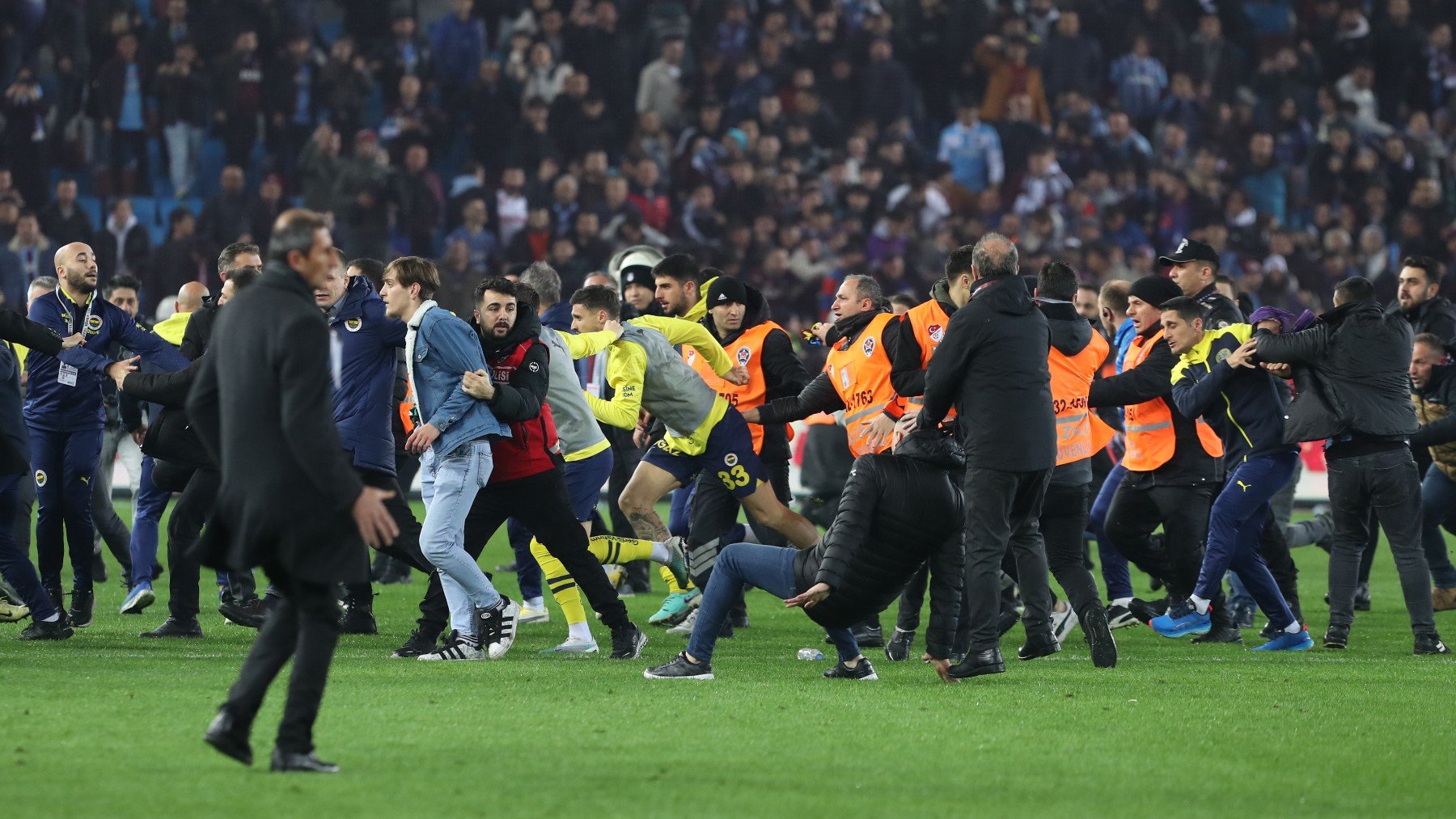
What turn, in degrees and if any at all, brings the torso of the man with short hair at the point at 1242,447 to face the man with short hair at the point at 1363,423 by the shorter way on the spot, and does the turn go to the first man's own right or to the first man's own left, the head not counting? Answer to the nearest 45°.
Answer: approximately 135° to the first man's own left

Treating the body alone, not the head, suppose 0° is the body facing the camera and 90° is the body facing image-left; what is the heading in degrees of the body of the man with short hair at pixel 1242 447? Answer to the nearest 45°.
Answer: approximately 45°

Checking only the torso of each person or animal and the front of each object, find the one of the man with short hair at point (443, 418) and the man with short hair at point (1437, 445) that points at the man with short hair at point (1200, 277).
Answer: the man with short hair at point (1437, 445)

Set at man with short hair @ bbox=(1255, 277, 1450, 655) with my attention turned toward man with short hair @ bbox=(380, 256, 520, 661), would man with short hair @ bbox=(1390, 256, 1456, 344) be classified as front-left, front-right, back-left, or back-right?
back-right

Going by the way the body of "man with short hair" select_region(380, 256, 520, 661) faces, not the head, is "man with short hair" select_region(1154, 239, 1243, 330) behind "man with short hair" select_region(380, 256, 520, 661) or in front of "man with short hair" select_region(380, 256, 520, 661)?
behind

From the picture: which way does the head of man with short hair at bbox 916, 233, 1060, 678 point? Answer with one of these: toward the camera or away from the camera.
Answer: away from the camera

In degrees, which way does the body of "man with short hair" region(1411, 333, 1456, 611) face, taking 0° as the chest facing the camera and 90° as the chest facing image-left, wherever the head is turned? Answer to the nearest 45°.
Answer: approximately 45°

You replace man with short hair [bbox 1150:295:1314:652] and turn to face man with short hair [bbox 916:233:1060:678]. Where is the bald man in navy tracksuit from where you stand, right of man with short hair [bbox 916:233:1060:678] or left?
right

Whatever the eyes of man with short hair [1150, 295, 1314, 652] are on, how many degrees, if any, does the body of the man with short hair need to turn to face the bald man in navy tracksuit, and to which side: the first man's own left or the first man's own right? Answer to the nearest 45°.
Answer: approximately 45° to the first man's own right

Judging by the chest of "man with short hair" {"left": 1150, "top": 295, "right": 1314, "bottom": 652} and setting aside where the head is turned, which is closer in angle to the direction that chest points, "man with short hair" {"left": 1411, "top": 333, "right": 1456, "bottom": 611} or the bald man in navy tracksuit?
the bald man in navy tracksuit
